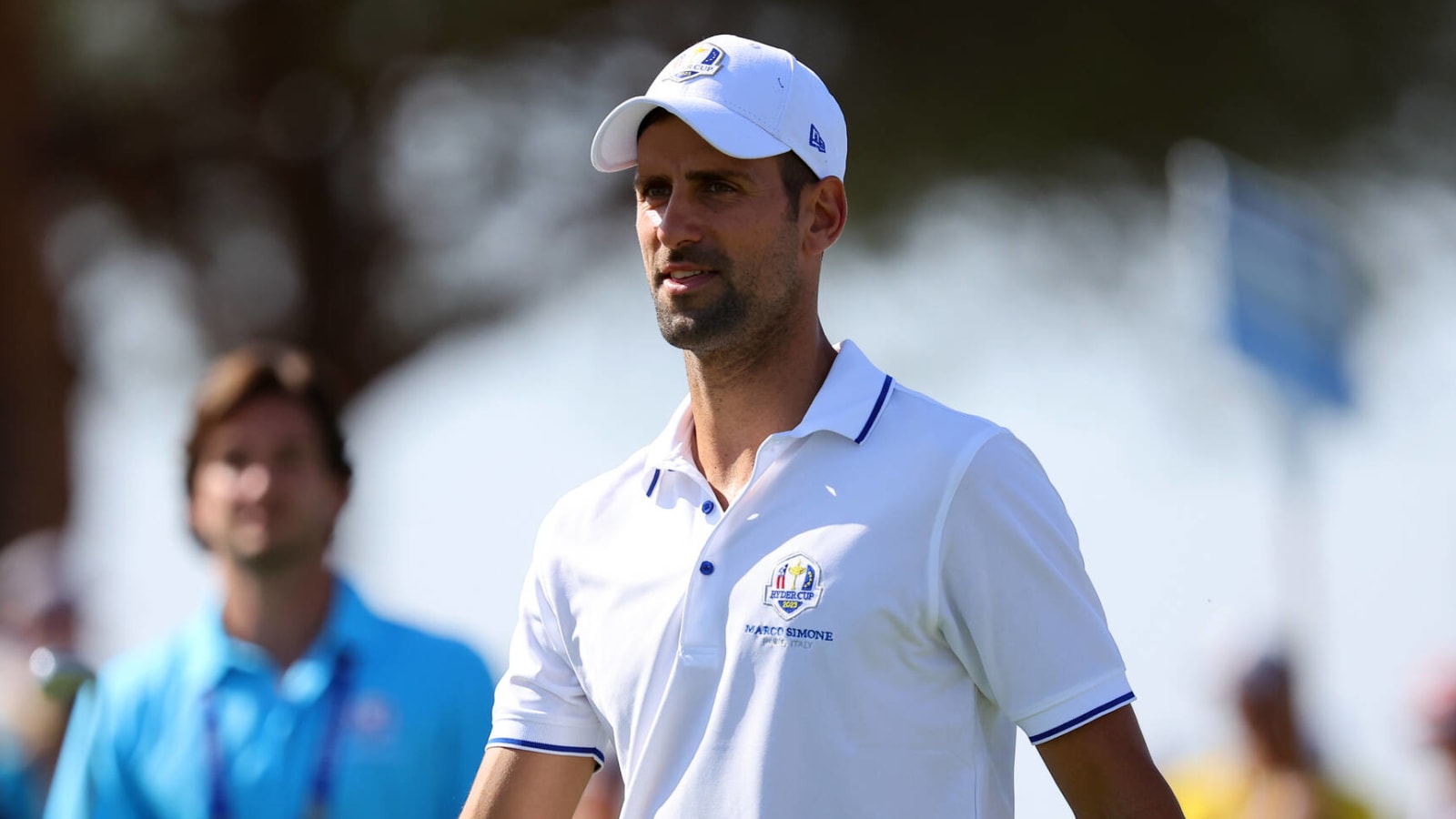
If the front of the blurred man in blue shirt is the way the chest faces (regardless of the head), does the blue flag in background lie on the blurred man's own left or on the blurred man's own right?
on the blurred man's own left

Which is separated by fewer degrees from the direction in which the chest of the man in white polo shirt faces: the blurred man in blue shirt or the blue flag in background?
the blurred man in blue shirt

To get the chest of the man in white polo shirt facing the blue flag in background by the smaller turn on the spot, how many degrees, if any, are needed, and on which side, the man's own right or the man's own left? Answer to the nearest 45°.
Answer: approximately 180°

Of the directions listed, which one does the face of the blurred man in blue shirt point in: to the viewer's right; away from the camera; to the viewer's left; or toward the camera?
toward the camera

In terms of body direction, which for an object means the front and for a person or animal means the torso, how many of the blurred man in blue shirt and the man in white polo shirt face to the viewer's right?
0

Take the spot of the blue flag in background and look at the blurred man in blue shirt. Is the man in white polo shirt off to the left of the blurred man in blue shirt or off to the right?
left

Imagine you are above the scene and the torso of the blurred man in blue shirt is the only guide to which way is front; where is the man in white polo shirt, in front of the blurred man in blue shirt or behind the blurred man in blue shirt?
in front

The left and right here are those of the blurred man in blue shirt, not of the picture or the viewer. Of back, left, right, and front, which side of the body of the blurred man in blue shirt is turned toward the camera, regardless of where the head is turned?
front

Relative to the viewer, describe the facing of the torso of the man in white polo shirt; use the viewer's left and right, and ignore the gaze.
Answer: facing the viewer and to the left of the viewer

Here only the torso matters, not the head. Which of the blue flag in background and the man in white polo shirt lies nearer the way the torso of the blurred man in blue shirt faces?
the man in white polo shirt

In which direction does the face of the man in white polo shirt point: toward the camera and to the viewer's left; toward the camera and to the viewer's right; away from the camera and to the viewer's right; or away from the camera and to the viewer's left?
toward the camera and to the viewer's left
